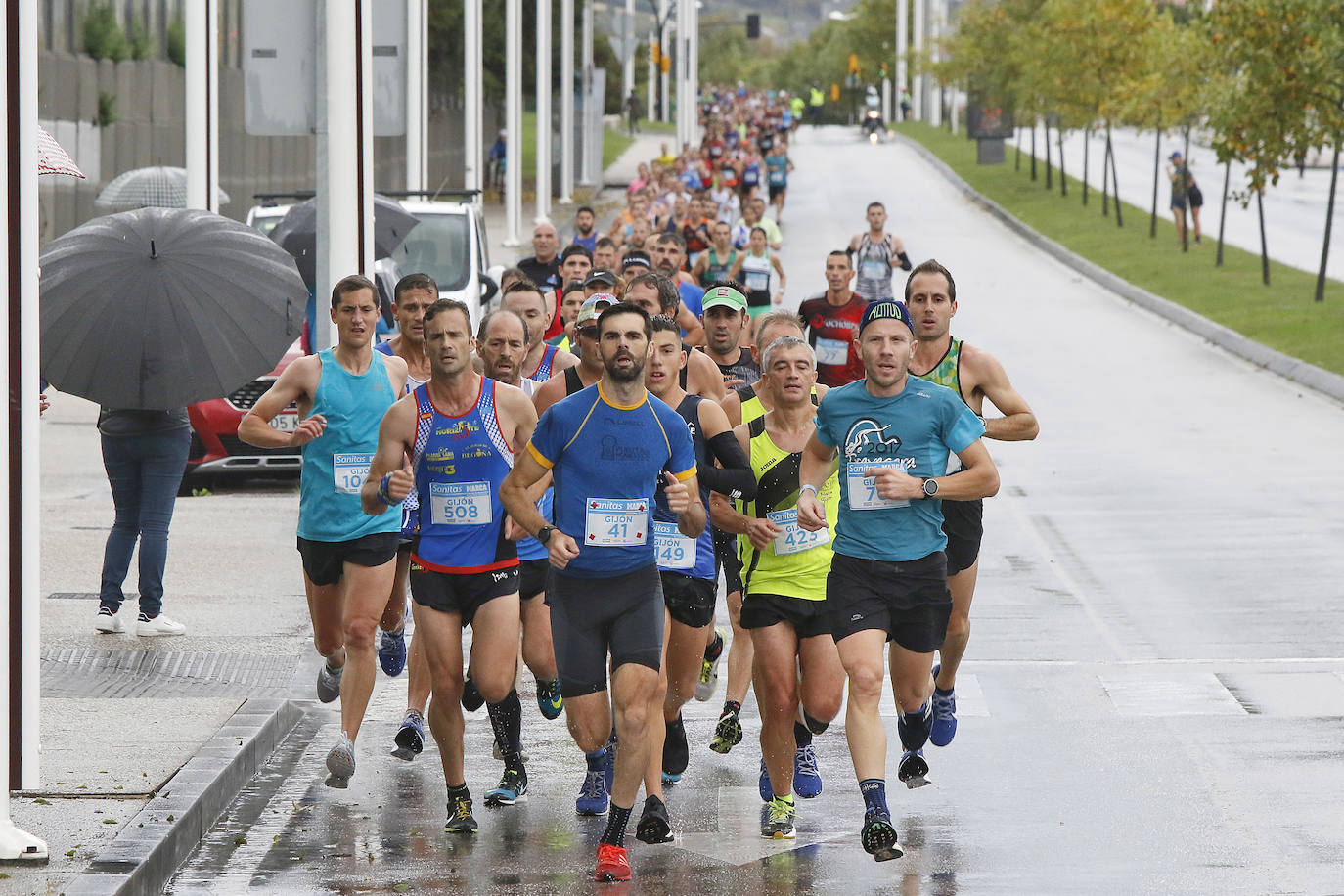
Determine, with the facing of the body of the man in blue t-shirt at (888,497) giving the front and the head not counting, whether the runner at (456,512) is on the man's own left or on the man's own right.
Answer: on the man's own right

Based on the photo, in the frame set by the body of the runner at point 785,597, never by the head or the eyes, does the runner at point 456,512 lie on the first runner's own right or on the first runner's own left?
on the first runner's own right

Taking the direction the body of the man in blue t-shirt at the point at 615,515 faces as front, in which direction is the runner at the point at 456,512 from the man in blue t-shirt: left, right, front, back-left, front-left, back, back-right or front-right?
back-right

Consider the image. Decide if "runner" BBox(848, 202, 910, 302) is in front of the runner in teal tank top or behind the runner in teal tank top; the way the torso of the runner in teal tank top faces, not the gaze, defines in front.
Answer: behind

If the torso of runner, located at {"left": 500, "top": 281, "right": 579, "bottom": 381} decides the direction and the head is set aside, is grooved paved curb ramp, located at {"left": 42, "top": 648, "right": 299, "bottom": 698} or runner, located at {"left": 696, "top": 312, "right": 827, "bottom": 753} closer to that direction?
the runner

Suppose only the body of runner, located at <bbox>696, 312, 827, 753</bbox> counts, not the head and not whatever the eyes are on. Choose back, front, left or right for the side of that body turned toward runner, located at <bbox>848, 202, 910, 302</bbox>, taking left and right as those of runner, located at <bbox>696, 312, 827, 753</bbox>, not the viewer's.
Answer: back

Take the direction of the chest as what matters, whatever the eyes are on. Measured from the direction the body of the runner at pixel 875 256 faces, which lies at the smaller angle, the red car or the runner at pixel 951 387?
the runner

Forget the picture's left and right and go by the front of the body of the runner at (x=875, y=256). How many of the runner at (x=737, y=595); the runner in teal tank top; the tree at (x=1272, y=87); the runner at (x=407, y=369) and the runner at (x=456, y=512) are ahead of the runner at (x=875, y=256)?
4

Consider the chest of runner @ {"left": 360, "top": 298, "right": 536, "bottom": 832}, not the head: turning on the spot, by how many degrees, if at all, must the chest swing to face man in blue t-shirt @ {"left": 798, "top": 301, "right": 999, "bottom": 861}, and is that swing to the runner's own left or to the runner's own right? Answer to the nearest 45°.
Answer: approximately 90° to the runner's own left

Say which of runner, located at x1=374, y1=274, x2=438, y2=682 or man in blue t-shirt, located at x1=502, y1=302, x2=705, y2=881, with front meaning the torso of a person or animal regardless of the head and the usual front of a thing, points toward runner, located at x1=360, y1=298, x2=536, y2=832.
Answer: runner, located at x1=374, y1=274, x2=438, y2=682

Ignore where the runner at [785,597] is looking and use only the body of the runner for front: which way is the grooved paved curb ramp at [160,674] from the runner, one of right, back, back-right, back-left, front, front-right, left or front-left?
back-right
